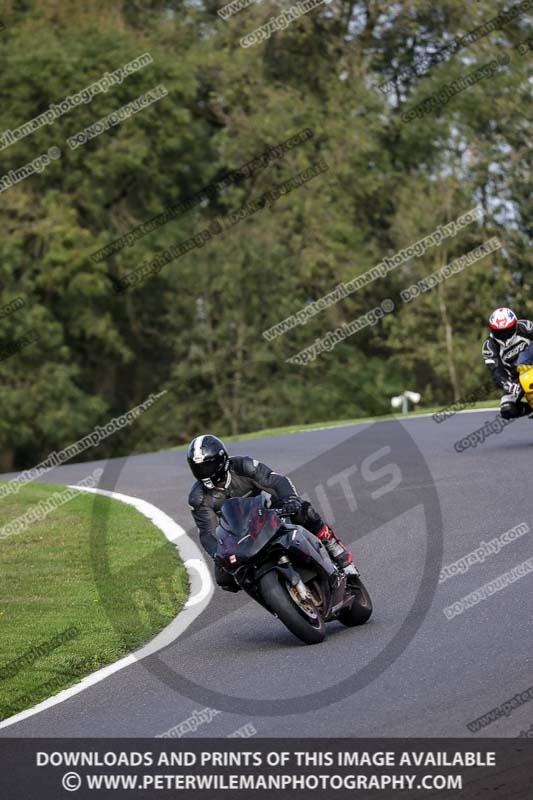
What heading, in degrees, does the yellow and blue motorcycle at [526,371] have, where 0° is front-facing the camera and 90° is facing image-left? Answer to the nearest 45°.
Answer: approximately 45°

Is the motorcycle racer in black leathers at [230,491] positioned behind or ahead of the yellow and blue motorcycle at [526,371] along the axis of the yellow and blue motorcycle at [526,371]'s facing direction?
ahead

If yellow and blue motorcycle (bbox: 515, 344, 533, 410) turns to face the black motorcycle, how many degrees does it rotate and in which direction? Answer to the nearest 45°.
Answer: approximately 45° to its left
